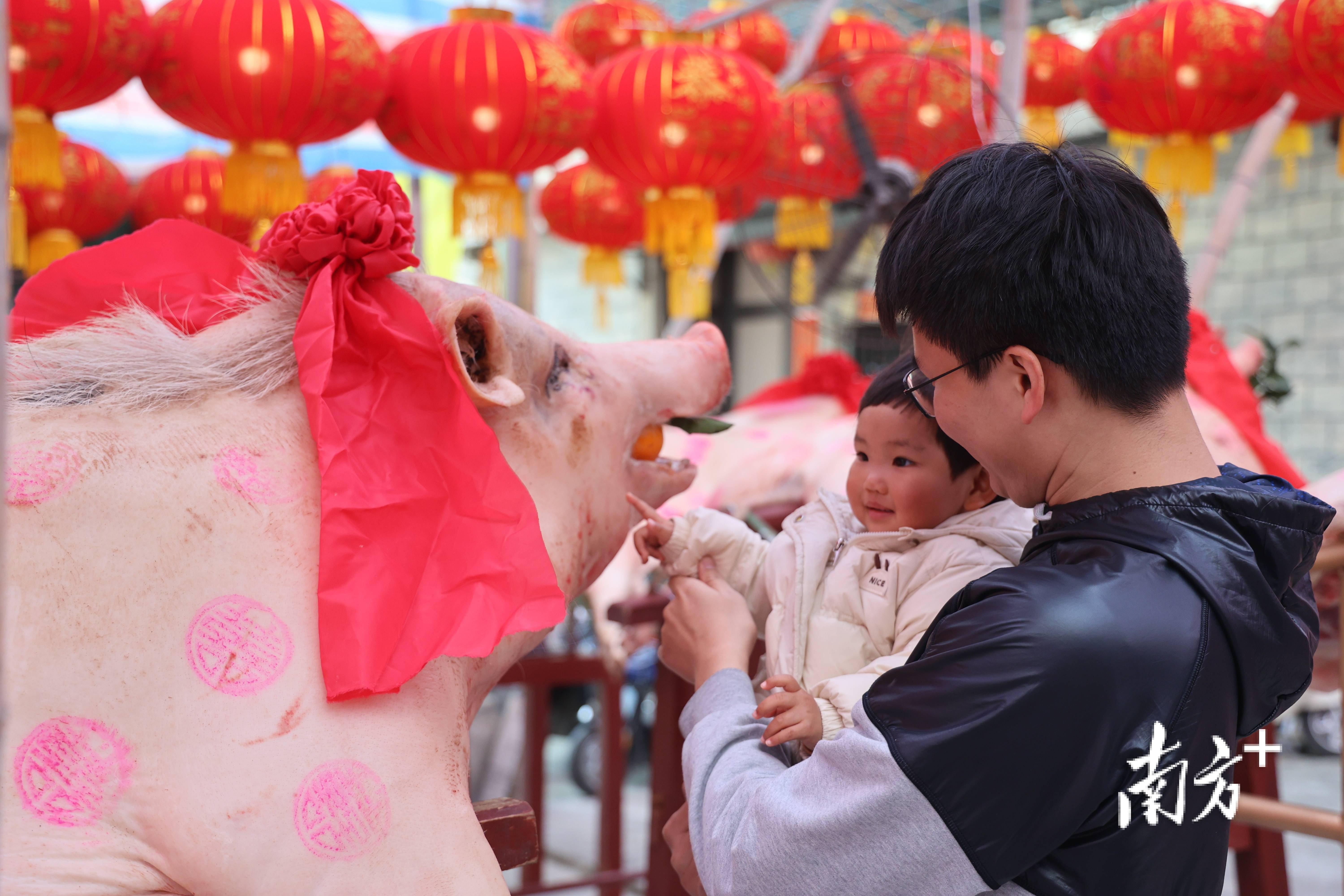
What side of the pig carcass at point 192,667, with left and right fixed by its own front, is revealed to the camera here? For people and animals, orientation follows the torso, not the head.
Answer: right

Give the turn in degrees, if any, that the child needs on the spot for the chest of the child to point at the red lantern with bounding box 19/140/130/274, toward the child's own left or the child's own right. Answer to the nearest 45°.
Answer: approximately 90° to the child's own right

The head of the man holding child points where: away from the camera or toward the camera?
away from the camera

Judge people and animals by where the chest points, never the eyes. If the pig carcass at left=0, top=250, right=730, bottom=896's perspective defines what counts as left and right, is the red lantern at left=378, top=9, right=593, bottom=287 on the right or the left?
on its left

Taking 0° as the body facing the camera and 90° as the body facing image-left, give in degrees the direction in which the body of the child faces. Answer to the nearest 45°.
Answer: approximately 45°

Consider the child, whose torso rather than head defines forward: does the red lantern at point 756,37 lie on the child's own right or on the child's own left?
on the child's own right

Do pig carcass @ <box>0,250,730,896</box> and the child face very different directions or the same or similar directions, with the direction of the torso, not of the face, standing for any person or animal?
very different directions

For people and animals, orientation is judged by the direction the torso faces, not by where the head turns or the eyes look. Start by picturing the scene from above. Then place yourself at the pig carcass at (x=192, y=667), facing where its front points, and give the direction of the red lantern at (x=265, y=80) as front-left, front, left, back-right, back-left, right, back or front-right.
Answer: left

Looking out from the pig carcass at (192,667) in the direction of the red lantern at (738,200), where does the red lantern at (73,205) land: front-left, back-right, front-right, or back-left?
front-left

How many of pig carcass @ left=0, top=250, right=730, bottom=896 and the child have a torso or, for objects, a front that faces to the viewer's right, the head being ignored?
1
